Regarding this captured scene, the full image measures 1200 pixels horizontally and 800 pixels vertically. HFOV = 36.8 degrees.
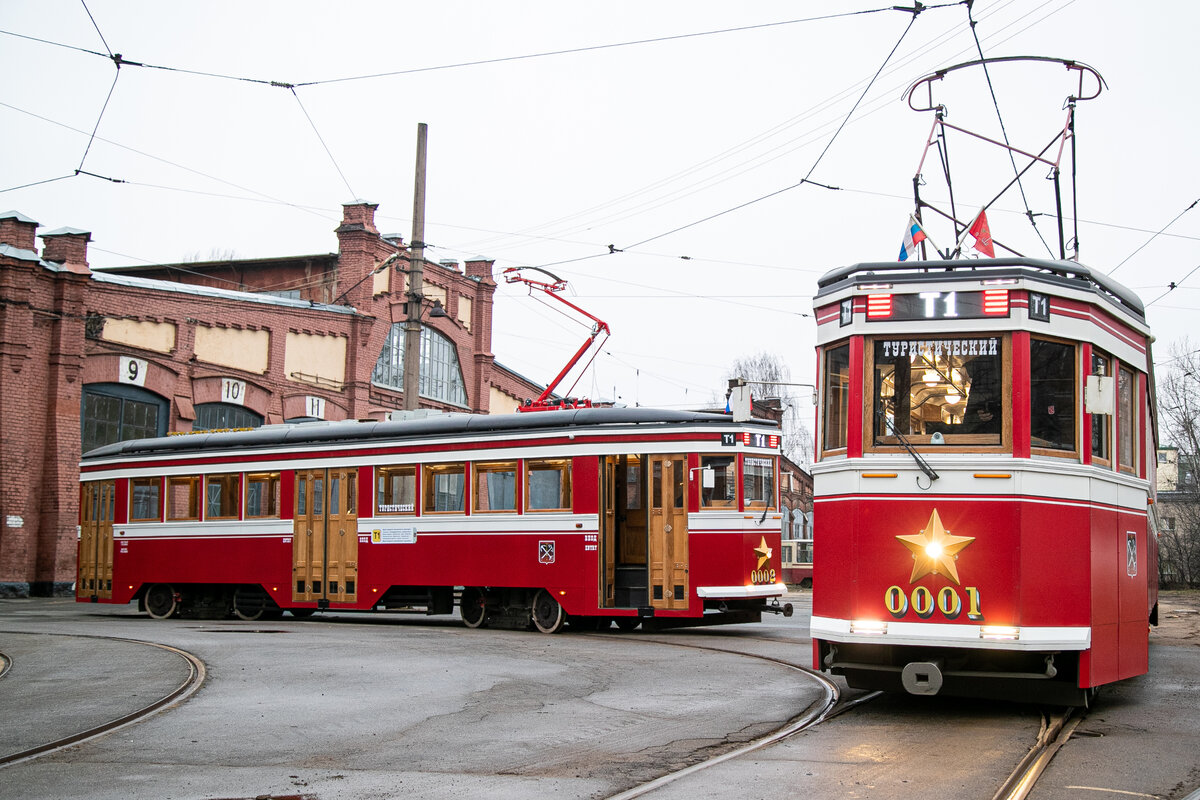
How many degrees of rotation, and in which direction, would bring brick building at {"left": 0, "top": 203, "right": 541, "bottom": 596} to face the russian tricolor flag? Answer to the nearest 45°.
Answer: approximately 45° to its right

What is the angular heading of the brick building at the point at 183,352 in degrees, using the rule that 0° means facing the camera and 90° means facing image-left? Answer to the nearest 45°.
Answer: approximately 315°

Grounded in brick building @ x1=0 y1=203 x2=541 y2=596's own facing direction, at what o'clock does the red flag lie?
The red flag is roughly at 1 o'clock from the brick building.

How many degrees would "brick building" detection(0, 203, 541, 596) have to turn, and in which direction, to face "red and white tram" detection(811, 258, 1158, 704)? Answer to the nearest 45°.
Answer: approximately 45° to its right

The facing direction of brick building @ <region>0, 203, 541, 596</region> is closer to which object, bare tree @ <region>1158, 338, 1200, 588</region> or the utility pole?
the utility pole

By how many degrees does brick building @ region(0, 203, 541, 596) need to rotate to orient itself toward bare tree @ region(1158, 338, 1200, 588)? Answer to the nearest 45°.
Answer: approximately 45° to its left

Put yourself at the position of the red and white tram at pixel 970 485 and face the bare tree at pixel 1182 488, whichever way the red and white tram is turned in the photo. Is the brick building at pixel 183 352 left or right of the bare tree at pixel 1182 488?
left
